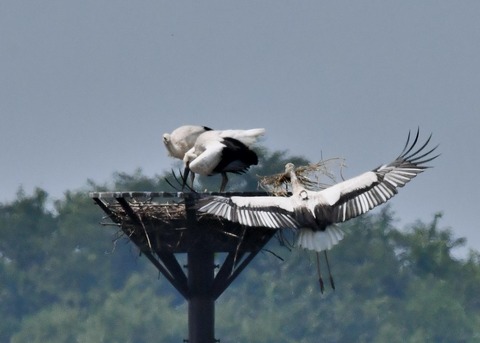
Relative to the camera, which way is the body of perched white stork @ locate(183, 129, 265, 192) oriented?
to the viewer's left
